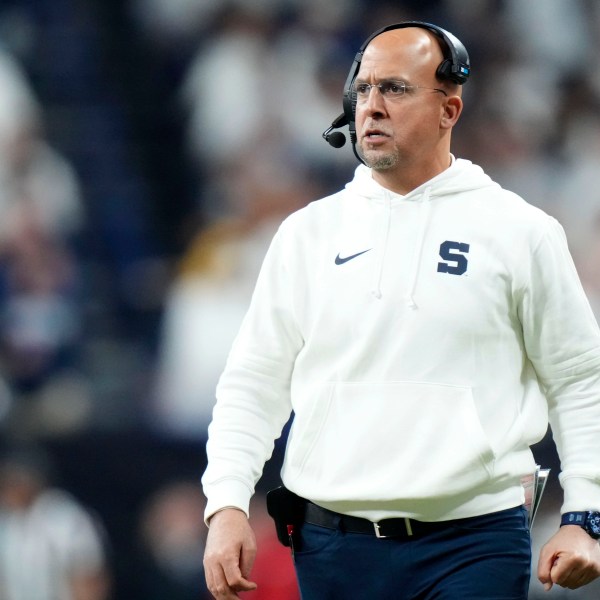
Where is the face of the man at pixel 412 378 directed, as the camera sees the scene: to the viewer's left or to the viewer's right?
to the viewer's left

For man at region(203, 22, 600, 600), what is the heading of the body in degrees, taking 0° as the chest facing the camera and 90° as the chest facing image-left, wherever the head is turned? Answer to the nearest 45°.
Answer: approximately 0°

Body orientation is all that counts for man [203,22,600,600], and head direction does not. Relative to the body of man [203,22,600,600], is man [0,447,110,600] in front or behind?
behind
